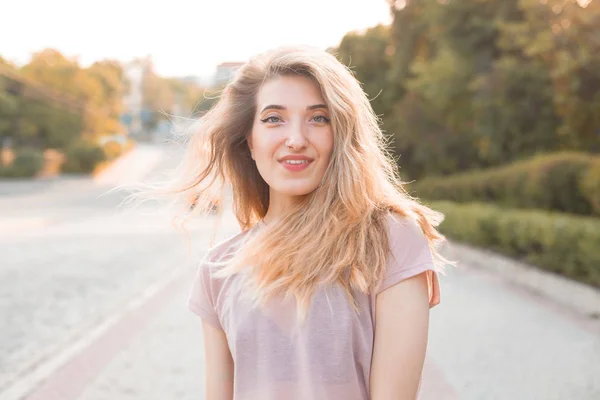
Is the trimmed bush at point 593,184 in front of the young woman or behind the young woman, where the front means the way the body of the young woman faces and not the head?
behind

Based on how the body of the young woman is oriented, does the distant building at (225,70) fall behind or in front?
behind

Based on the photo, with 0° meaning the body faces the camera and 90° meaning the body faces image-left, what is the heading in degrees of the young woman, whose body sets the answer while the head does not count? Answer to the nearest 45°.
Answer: approximately 0°
